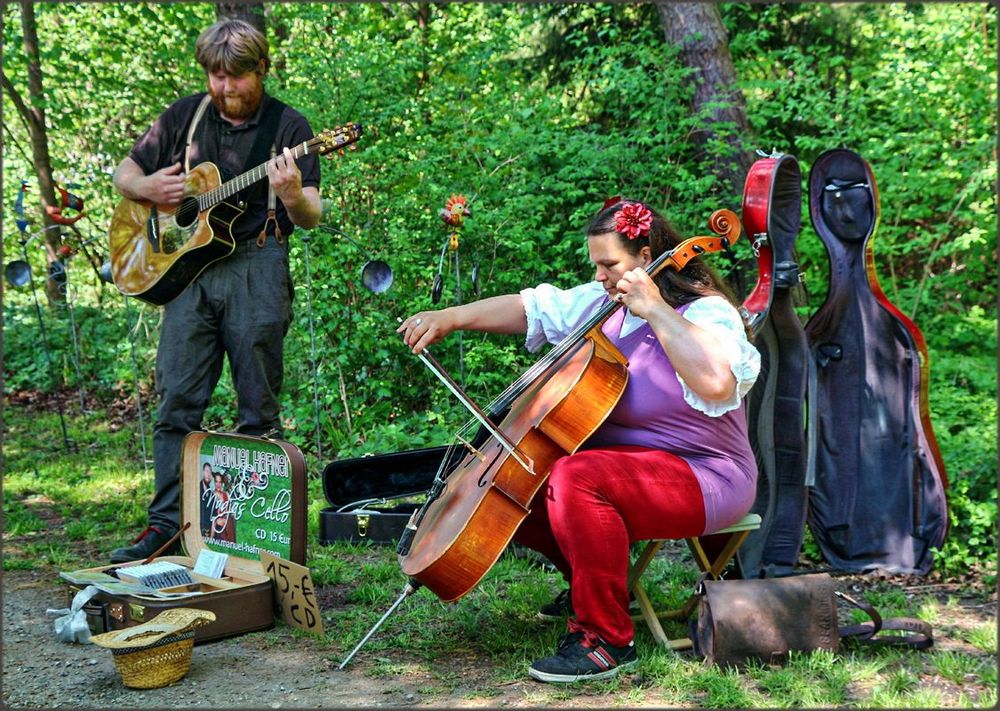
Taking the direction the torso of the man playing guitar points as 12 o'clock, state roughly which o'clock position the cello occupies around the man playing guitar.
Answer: The cello is roughly at 11 o'clock from the man playing guitar.

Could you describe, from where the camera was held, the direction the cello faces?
facing the viewer and to the left of the viewer

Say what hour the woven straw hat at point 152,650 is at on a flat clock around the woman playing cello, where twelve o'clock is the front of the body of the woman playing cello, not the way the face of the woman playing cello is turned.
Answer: The woven straw hat is roughly at 12 o'clock from the woman playing cello.

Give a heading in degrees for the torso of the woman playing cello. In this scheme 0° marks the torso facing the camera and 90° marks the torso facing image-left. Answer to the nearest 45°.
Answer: approximately 90°

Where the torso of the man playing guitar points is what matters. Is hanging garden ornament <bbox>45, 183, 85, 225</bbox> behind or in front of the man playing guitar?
behind

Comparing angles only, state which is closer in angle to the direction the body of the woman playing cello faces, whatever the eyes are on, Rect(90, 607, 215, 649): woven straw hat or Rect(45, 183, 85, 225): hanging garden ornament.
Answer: the woven straw hat

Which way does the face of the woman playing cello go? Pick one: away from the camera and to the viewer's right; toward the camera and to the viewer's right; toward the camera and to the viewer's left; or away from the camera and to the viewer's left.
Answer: toward the camera and to the viewer's left

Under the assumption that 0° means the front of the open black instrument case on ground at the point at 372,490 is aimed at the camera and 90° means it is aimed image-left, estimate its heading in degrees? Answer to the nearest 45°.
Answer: approximately 0°

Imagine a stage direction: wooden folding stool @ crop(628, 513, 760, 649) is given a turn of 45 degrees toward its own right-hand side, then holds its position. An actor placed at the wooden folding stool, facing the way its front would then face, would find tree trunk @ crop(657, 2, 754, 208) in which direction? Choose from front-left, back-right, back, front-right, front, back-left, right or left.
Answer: front-right

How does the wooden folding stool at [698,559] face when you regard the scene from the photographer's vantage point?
facing to the left of the viewer
